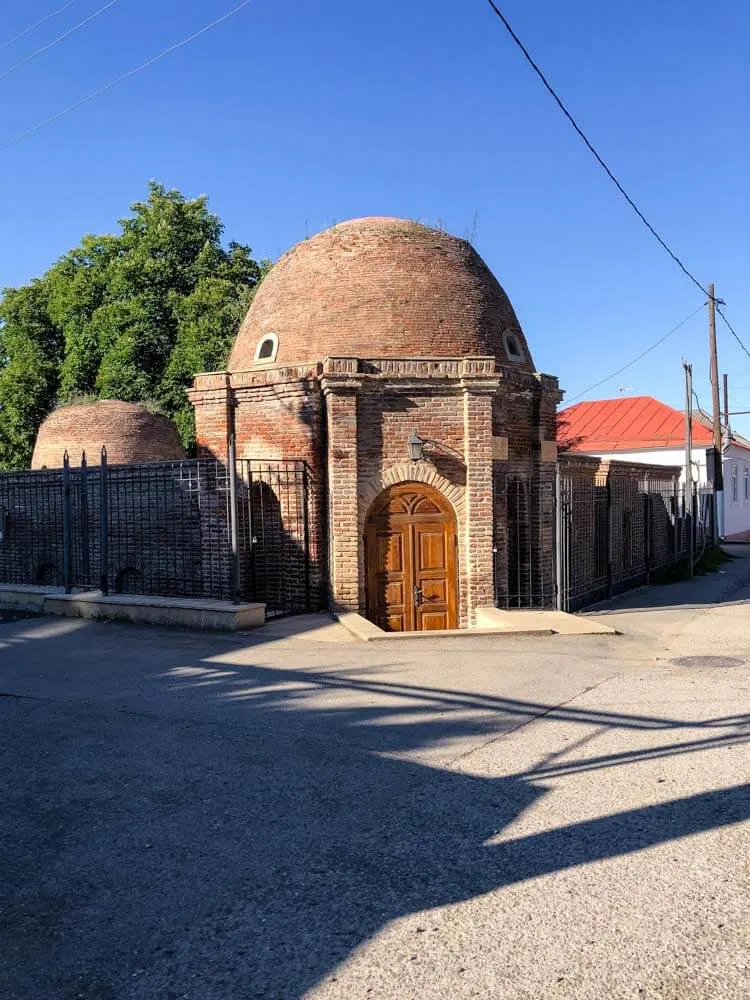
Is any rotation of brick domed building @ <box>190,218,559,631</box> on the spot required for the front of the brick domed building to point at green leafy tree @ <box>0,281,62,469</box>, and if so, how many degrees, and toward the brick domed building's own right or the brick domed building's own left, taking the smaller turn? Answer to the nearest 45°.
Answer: approximately 135° to the brick domed building's own right

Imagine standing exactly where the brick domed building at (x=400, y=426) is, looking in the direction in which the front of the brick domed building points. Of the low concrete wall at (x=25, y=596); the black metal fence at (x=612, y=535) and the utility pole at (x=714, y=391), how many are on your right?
1

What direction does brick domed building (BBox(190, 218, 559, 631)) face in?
toward the camera

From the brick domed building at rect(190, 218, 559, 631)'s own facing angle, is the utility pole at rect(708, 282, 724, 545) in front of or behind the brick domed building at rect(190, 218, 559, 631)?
behind

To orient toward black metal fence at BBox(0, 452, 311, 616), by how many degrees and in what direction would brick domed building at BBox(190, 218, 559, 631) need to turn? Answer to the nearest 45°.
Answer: approximately 135° to its right

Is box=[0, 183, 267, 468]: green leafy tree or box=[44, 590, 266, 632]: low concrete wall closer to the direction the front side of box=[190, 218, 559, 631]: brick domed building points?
the low concrete wall

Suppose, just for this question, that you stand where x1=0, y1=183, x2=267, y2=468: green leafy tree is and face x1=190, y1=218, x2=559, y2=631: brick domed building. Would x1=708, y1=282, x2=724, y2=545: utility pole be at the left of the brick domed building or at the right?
left

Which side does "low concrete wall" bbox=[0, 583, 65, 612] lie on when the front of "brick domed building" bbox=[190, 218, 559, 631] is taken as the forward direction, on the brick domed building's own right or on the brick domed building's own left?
on the brick domed building's own right
